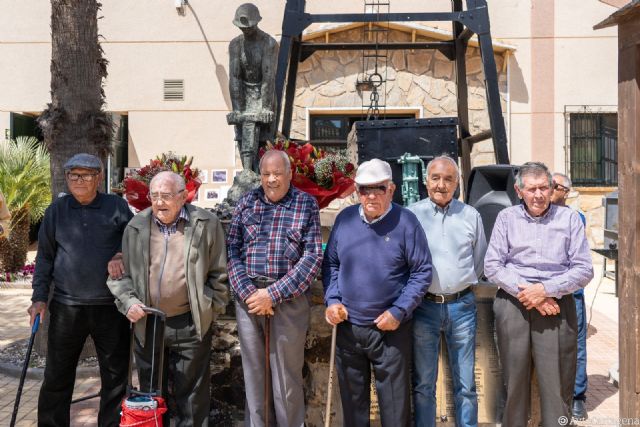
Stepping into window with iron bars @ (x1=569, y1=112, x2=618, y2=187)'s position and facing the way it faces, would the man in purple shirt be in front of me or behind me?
in front

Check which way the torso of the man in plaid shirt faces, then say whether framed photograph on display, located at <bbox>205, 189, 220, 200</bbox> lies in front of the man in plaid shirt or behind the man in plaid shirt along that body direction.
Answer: behind

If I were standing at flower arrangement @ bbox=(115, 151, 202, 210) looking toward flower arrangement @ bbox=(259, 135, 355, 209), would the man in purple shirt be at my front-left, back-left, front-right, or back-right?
front-right

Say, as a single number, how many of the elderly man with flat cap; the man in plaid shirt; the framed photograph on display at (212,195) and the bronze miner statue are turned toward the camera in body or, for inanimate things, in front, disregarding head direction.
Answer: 4

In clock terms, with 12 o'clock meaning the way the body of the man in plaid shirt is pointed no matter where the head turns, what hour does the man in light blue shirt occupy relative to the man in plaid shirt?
The man in light blue shirt is roughly at 9 o'clock from the man in plaid shirt.

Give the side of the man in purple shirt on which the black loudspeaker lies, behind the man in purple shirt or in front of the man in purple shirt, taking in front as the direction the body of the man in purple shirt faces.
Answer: behind

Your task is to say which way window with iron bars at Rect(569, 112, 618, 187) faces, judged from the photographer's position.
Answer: facing the viewer

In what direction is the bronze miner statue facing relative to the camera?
toward the camera

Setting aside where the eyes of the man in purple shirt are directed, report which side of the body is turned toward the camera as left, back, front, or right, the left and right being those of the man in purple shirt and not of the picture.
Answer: front

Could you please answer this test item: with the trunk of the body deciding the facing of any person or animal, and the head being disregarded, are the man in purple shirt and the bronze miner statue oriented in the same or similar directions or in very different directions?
same or similar directions

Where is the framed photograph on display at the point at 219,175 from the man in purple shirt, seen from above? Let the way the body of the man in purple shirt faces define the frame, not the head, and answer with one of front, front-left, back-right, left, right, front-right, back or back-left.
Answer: back-right

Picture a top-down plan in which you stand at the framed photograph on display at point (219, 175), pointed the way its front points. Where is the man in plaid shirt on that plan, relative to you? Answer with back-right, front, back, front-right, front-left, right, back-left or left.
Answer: front

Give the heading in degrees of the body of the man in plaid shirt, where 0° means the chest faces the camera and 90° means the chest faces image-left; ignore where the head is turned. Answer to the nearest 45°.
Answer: approximately 0°

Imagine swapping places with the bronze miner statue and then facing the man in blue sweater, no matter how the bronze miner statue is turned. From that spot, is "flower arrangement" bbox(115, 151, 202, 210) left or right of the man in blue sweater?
right

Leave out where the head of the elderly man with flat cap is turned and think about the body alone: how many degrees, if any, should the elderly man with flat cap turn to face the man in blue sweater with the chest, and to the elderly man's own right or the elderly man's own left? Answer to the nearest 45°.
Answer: approximately 45° to the elderly man's own left

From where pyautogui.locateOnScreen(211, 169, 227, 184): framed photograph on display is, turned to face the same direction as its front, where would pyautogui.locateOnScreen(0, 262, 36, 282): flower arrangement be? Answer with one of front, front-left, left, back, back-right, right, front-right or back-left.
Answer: right
